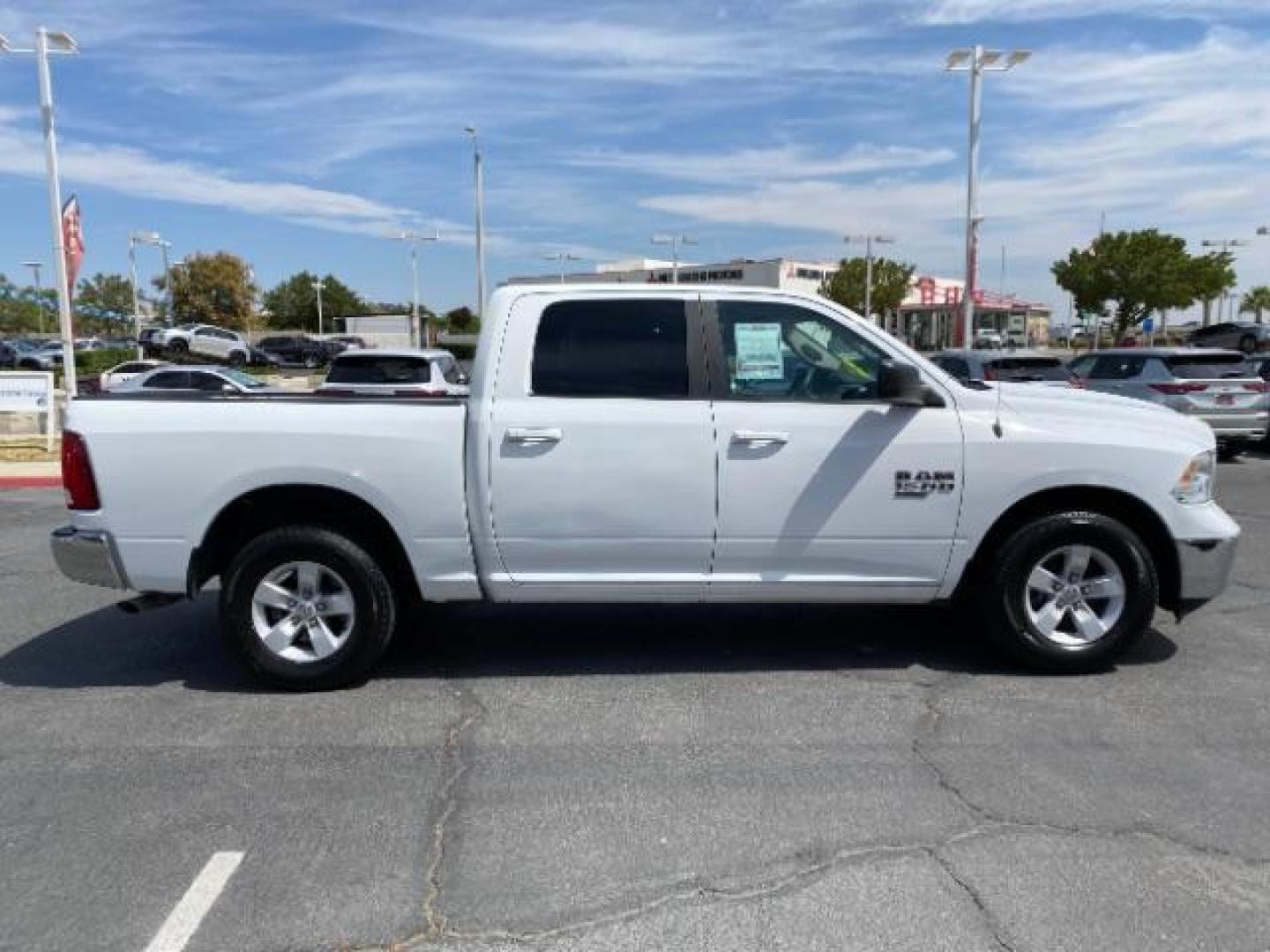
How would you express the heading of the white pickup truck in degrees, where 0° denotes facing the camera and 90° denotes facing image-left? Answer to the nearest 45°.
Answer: approximately 270°

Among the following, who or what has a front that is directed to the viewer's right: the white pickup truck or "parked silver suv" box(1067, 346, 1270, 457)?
the white pickup truck

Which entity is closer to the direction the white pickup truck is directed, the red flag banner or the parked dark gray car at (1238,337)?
the parked dark gray car

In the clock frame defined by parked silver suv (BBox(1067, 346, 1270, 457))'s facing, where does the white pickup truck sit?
The white pickup truck is roughly at 8 o'clock from the parked silver suv.

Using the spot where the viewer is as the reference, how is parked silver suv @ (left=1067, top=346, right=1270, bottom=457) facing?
facing away from the viewer and to the left of the viewer

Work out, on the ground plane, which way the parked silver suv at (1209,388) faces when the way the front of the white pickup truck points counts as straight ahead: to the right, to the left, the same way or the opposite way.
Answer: to the left

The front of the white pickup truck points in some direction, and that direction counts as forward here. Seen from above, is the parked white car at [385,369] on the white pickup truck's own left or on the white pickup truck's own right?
on the white pickup truck's own left

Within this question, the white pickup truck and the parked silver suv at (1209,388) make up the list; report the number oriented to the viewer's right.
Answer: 1

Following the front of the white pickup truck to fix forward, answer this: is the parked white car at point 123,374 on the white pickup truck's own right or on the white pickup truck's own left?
on the white pickup truck's own left
